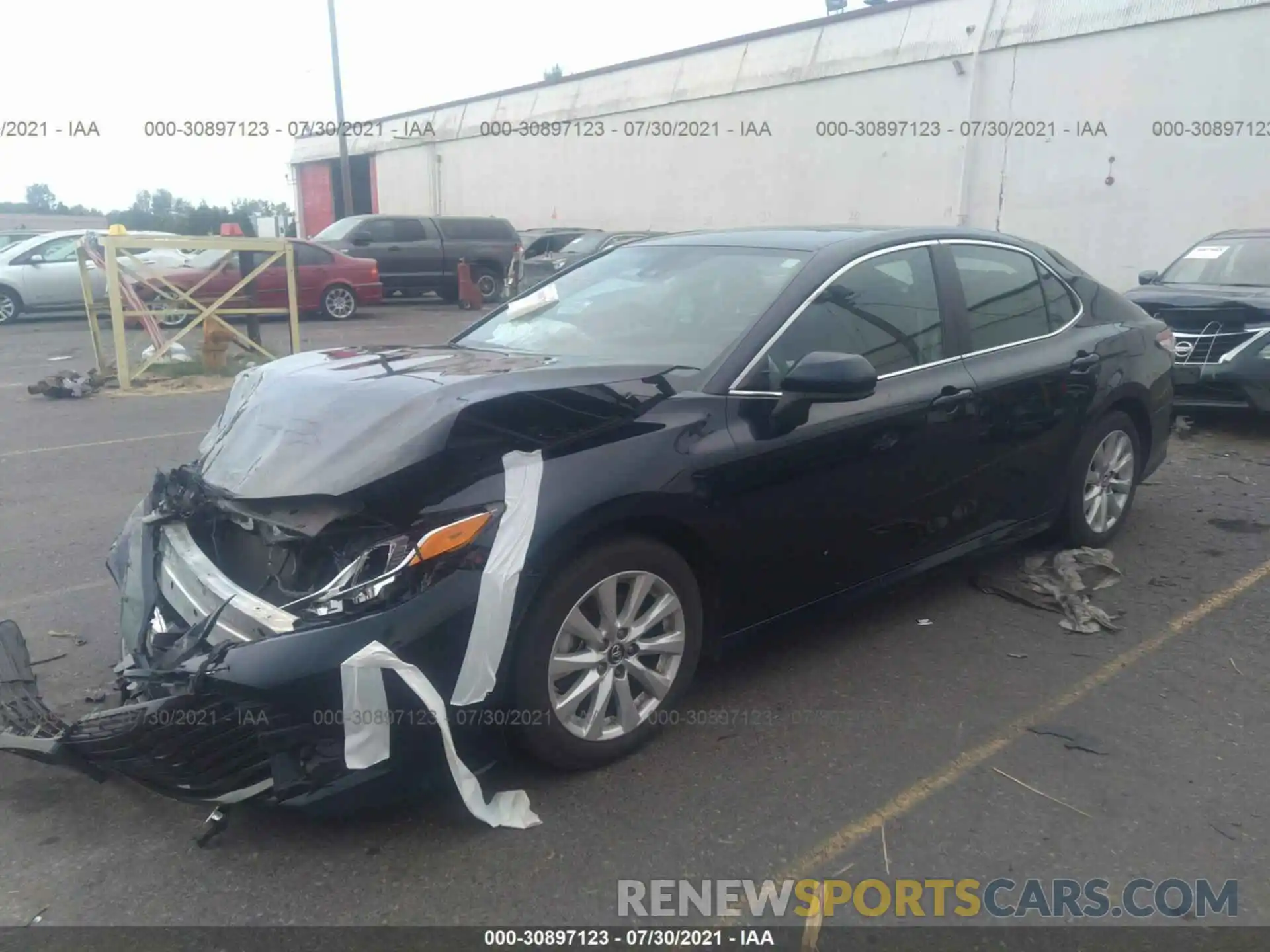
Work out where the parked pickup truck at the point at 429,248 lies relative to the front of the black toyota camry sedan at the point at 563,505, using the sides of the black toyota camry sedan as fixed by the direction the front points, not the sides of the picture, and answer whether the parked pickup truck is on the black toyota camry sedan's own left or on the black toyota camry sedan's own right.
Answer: on the black toyota camry sedan's own right

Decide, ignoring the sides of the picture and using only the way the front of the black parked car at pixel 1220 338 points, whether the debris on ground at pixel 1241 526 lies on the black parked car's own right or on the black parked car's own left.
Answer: on the black parked car's own left

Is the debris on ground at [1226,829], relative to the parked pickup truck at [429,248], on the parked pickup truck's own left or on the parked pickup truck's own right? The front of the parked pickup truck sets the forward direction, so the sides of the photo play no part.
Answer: on the parked pickup truck's own left

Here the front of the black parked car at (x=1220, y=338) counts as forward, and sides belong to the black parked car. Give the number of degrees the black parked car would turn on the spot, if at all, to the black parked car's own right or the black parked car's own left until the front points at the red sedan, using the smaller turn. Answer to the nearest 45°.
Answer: approximately 45° to the black parked car's own right

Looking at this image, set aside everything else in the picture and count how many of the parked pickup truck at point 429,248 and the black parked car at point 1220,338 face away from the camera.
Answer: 0

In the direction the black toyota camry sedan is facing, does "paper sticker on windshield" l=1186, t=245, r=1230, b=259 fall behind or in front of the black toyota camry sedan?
behind

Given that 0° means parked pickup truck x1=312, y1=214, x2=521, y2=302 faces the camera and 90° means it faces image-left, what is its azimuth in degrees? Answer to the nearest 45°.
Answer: approximately 45°

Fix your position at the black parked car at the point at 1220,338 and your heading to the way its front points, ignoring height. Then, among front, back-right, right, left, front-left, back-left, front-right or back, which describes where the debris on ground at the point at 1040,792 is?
front-left

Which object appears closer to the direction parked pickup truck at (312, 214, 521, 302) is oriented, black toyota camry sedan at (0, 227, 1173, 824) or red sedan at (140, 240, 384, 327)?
the red sedan

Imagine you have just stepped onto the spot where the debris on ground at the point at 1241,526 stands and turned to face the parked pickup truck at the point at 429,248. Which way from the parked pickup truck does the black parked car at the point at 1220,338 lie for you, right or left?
right

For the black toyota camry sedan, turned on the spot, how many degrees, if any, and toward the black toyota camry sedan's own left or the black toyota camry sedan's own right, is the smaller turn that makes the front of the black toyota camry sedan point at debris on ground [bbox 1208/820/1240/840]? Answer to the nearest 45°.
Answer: approximately 135° to the black toyota camry sedan's own left

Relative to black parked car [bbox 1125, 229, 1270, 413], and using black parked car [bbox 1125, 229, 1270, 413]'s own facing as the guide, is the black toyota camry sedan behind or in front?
in front

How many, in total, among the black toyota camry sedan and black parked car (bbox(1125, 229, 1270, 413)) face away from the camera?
0

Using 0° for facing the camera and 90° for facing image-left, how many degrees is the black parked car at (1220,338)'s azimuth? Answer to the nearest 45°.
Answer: approximately 45°
